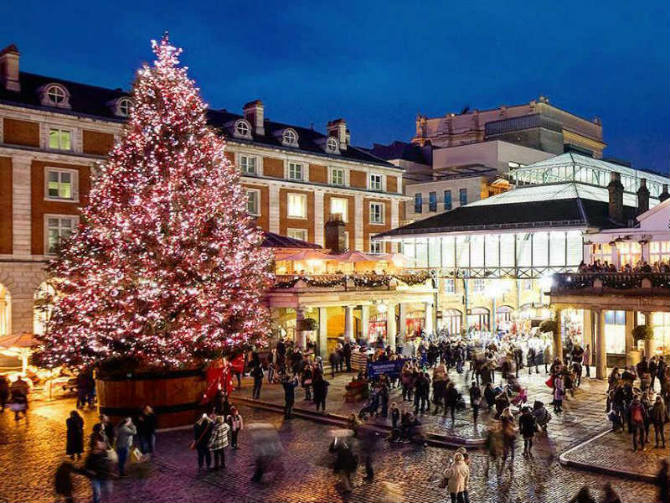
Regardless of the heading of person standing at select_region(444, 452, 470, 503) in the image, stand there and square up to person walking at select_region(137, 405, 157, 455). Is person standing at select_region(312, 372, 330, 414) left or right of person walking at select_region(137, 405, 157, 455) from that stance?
right

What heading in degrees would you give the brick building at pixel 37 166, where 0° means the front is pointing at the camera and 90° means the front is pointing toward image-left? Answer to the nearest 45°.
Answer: approximately 315°

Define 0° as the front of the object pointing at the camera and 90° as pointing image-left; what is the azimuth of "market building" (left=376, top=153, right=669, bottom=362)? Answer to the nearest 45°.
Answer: approximately 45°

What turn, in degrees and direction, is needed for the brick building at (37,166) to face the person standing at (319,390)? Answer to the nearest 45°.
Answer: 0° — it already faces them
